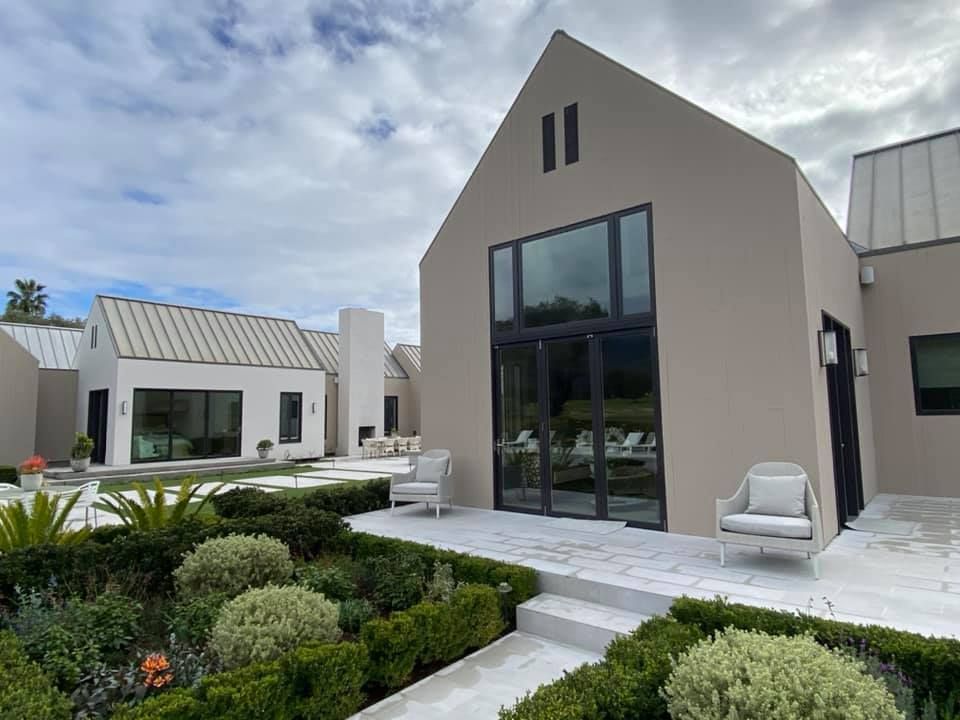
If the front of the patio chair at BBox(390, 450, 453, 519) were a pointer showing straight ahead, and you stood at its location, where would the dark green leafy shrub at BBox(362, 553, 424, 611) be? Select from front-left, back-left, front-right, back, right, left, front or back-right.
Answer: front-left

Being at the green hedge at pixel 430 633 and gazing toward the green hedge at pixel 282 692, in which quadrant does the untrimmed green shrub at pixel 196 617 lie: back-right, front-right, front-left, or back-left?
front-right

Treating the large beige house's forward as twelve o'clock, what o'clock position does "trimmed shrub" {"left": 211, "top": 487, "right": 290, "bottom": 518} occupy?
The trimmed shrub is roughly at 1 o'clock from the large beige house.

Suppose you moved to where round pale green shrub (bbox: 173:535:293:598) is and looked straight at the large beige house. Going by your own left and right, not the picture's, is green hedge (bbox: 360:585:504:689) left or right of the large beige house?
right

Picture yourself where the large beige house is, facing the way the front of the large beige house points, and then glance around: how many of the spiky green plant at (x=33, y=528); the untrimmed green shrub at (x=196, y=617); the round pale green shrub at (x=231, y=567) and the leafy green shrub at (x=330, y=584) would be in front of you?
4

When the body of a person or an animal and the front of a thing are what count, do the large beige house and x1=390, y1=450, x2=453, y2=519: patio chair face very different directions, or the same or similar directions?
same or similar directions

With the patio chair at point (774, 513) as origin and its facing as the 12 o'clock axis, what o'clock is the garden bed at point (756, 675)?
The garden bed is roughly at 12 o'clock from the patio chair.

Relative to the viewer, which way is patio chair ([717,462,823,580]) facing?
toward the camera

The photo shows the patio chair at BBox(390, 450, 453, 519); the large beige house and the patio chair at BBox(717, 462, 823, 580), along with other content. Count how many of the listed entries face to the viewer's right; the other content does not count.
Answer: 0

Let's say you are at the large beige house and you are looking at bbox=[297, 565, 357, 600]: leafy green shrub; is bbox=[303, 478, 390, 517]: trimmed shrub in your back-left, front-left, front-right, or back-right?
front-right

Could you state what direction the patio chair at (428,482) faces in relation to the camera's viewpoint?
facing the viewer and to the left of the viewer

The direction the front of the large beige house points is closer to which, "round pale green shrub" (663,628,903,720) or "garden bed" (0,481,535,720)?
the garden bed

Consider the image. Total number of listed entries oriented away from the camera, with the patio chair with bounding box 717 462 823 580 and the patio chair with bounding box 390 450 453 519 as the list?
0

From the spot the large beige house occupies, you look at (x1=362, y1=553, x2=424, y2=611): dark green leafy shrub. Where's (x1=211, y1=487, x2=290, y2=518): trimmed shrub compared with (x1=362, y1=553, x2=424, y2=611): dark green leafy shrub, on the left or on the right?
right

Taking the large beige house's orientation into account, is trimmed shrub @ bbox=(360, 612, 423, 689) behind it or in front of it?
in front

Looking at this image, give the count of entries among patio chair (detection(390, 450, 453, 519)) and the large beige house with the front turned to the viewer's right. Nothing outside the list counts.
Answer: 0

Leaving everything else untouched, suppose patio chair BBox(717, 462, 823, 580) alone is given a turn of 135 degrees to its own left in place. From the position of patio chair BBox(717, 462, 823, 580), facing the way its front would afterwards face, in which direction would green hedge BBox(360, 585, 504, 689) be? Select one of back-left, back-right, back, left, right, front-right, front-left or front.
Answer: back

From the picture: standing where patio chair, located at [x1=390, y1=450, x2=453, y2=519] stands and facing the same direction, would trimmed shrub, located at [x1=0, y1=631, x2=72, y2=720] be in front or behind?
in front

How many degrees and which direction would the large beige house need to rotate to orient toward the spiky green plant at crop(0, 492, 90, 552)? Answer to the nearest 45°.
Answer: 0° — it already faces it

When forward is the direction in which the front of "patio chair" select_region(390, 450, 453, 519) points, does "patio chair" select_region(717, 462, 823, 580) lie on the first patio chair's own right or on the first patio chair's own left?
on the first patio chair's own left
